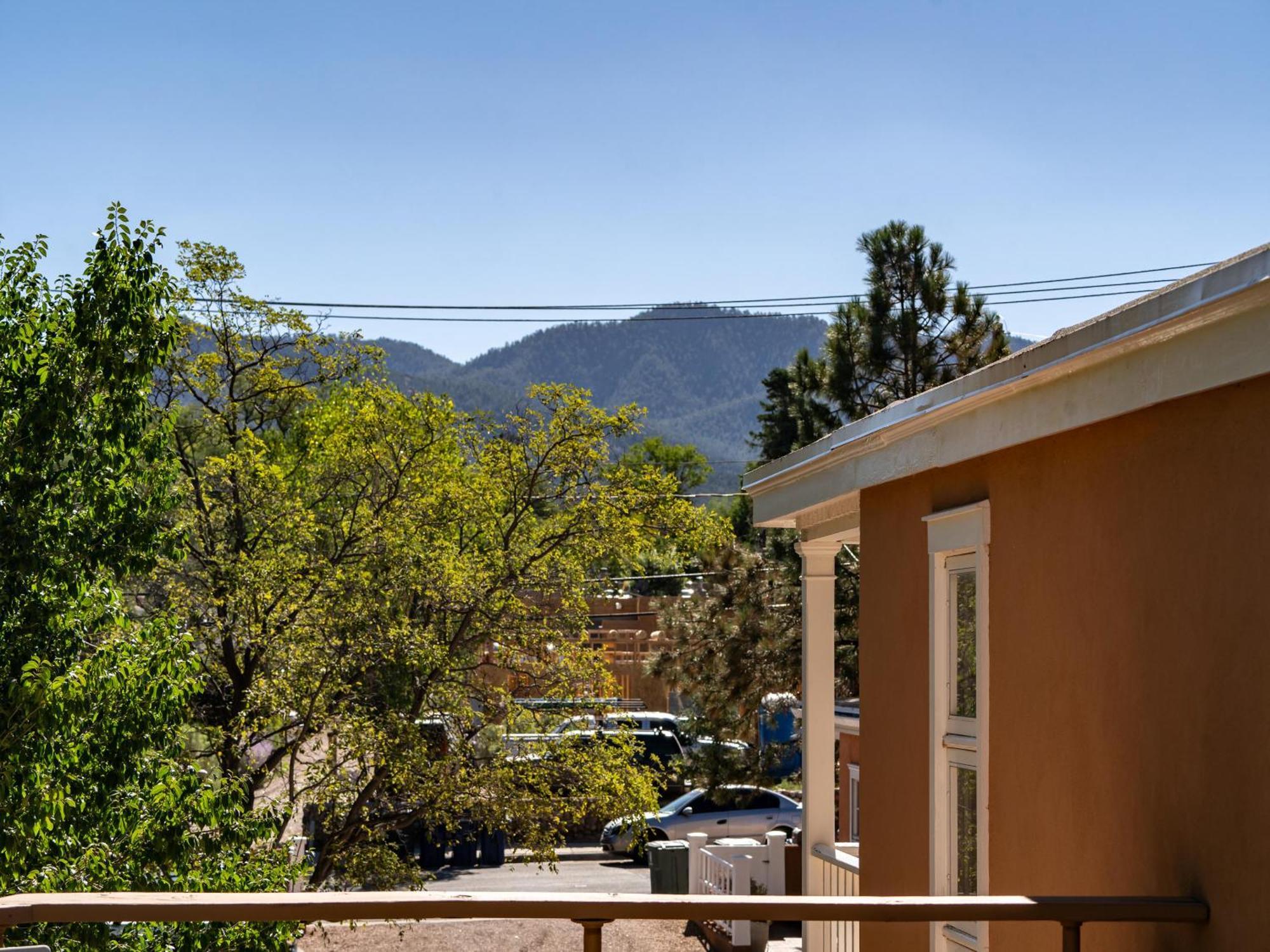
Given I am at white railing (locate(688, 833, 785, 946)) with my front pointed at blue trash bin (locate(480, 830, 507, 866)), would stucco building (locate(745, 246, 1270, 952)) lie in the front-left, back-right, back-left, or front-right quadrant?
back-left

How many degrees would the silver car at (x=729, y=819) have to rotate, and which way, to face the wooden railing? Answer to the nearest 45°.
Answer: approximately 45° to its left

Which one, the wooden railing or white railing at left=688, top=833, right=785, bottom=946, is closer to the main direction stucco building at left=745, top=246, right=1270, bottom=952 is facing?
the white railing

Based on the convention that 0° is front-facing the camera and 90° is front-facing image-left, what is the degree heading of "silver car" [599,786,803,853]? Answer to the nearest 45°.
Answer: approximately 45°

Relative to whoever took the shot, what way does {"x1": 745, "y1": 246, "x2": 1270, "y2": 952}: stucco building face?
facing away from the viewer and to the left of the viewer
